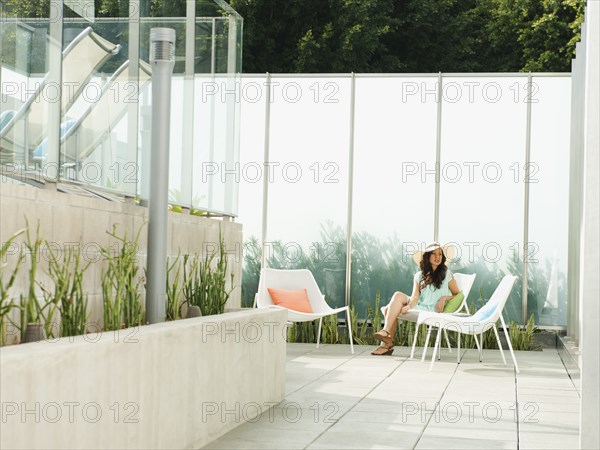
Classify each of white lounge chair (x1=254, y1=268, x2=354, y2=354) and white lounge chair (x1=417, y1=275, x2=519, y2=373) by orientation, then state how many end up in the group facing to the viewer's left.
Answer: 1

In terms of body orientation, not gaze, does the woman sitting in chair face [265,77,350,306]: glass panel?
no

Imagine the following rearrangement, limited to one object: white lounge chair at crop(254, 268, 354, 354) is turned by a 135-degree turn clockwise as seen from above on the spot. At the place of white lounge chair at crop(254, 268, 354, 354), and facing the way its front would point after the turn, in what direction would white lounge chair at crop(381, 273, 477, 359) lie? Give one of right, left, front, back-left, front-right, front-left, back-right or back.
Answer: back

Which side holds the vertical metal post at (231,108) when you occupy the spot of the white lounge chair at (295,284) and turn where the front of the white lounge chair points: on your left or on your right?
on your right

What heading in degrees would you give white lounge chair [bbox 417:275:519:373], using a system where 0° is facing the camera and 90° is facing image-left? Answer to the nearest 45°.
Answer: approximately 90°

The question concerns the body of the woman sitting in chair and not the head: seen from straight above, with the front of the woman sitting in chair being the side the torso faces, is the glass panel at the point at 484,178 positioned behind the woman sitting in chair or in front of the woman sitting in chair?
behind

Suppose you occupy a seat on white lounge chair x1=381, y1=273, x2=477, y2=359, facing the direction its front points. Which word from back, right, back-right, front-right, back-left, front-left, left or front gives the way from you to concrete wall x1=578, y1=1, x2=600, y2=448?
front-left

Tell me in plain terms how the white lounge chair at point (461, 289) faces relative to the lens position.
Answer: facing the viewer and to the left of the viewer

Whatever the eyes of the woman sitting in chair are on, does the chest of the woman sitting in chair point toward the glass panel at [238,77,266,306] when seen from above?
no

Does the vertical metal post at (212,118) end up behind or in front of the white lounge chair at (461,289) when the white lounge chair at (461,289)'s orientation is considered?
in front

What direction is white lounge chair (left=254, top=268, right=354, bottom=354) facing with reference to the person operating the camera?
facing the viewer and to the right of the viewer

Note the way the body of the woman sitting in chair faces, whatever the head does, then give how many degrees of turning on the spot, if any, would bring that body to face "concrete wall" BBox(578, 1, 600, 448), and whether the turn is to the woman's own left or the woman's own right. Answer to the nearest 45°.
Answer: approximately 45° to the woman's own left
